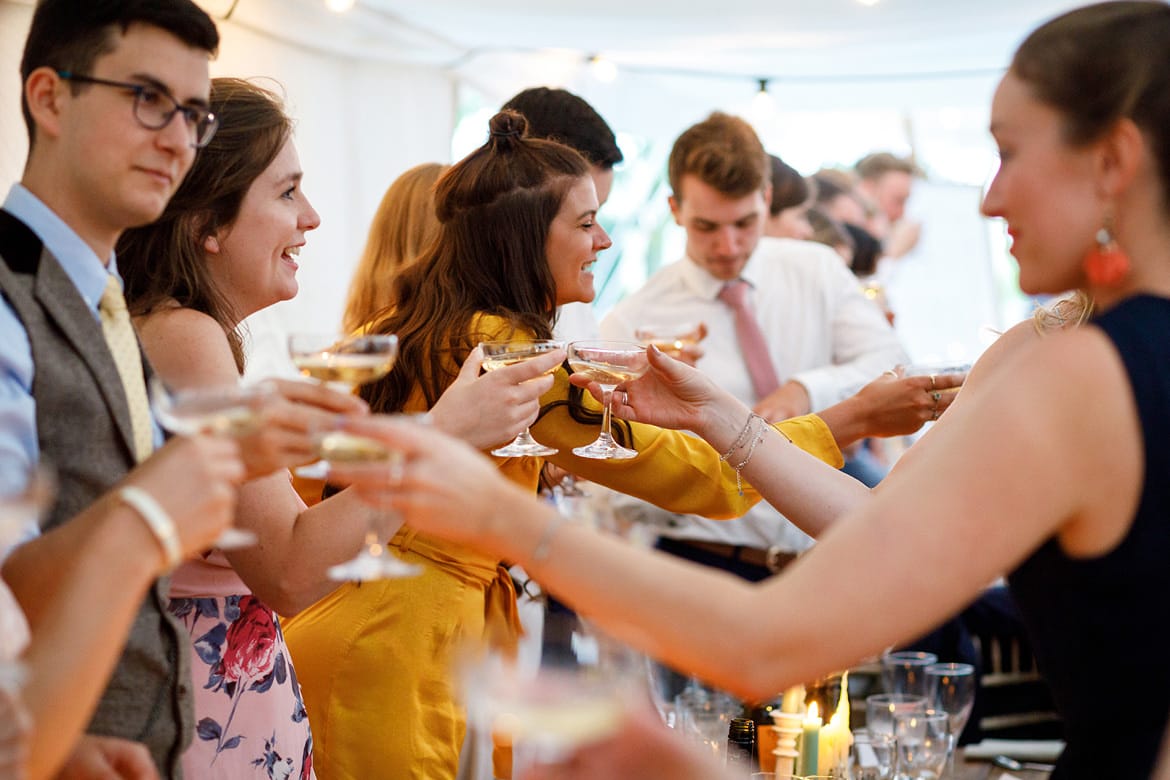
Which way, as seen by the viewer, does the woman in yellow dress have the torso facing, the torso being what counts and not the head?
to the viewer's right

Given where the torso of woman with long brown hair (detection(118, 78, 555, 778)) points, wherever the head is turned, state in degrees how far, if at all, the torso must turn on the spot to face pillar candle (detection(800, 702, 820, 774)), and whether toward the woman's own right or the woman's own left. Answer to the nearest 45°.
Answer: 0° — they already face it

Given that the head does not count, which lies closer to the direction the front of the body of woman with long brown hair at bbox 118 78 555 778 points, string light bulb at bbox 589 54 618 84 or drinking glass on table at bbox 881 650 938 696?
the drinking glass on table

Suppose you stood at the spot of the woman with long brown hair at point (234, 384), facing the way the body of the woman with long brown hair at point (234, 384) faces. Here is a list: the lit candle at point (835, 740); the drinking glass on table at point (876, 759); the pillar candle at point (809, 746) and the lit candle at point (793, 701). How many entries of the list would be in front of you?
4

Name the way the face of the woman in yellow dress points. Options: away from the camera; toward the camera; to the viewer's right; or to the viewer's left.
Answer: to the viewer's right

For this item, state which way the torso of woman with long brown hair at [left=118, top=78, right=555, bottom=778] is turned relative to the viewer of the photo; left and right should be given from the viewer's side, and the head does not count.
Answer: facing to the right of the viewer

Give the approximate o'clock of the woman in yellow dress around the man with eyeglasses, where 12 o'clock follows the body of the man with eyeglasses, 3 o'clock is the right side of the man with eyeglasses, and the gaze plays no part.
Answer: The woman in yellow dress is roughly at 9 o'clock from the man with eyeglasses.

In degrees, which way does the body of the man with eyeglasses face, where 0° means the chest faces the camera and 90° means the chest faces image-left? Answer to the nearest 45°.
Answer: approximately 315°

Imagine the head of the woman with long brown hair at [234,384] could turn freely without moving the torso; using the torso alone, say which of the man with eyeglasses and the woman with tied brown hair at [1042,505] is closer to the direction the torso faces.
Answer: the woman with tied brown hair

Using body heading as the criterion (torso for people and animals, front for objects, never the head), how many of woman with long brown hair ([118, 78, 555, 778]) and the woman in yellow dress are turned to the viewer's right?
2
